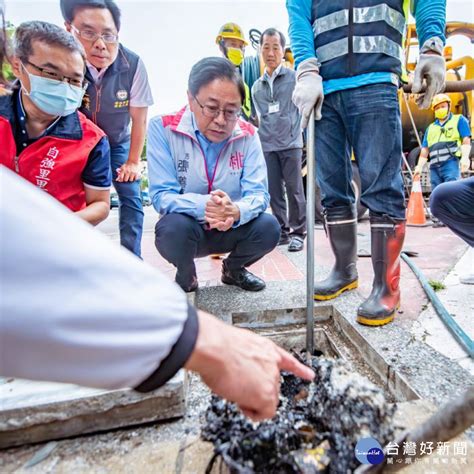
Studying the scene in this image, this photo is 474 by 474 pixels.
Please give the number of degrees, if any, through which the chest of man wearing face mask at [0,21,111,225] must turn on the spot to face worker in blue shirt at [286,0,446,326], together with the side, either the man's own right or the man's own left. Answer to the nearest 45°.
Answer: approximately 45° to the man's own left

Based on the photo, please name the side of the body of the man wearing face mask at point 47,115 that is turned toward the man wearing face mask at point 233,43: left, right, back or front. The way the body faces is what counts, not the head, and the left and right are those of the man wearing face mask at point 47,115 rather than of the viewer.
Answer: left

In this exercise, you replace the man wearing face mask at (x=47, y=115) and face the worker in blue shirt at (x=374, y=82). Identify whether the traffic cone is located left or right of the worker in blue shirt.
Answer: left

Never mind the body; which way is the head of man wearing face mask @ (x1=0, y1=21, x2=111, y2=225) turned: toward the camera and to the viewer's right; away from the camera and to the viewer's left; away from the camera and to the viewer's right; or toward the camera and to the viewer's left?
toward the camera and to the viewer's right

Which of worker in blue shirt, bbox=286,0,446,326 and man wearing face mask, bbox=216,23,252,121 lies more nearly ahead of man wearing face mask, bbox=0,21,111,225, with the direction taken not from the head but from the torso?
the worker in blue shirt

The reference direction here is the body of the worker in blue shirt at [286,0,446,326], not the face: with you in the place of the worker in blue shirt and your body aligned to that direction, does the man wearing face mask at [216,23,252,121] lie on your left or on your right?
on your right

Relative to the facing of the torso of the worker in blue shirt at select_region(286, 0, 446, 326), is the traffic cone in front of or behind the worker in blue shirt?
behind

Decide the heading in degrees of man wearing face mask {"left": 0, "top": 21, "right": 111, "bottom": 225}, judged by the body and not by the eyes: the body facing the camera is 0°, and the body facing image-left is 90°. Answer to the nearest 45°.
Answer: approximately 315°

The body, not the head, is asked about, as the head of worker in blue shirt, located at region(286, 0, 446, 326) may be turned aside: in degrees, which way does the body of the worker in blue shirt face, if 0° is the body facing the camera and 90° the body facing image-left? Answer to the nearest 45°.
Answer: approximately 45°
